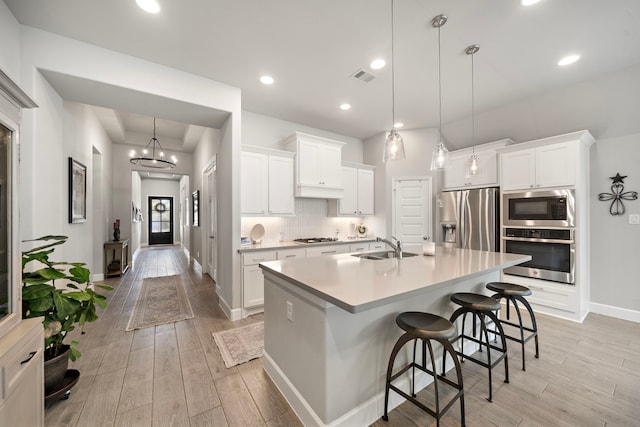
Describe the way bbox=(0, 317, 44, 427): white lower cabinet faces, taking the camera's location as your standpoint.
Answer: facing to the right of the viewer

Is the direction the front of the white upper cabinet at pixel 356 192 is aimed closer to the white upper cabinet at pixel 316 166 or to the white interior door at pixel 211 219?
the white upper cabinet

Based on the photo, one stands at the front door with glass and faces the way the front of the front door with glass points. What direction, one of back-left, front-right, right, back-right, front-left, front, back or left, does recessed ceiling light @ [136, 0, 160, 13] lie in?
front

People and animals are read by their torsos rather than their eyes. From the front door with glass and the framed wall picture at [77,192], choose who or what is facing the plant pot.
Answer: the front door with glass

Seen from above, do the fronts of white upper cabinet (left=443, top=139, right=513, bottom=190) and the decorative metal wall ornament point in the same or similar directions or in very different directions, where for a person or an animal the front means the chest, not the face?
same or similar directions

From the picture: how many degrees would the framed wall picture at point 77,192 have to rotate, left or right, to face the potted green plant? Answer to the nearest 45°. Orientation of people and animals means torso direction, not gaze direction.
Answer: approximately 90° to its right

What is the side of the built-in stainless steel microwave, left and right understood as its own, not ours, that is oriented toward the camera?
front

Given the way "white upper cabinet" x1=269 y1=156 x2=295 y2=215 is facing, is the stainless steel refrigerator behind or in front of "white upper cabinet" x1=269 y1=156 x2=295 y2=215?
in front

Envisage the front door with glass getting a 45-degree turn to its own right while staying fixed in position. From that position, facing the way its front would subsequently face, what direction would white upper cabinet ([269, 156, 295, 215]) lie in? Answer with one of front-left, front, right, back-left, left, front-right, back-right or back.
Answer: front-left

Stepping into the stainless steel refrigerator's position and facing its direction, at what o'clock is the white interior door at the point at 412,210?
The white interior door is roughly at 2 o'clock from the stainless steel refrigerator.

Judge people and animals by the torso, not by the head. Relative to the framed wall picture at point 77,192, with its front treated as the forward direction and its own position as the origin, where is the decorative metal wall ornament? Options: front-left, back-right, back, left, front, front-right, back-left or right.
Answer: front-right

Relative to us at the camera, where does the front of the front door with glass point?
facing the viewer

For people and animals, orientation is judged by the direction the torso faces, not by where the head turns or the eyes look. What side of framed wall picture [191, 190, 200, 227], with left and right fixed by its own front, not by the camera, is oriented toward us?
left

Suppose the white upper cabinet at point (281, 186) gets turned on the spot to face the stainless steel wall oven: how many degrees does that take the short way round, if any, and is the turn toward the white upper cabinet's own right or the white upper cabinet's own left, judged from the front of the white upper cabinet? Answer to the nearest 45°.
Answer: approximately 45° to the white upper cabinet's own left

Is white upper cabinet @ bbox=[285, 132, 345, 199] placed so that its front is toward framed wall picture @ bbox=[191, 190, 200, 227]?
no

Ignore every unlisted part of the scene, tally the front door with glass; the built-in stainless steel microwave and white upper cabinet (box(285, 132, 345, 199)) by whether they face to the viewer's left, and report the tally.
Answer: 0

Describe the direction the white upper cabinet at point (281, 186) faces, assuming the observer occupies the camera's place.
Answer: facing the viewer and to the right of the viewer
